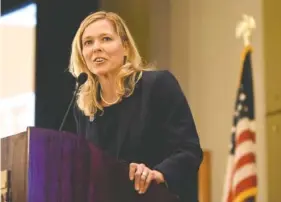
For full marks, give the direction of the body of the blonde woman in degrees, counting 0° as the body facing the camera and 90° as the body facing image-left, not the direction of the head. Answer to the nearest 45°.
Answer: approximately 45°

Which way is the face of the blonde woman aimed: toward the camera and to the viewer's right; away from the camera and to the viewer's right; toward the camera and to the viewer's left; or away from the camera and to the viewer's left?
toward the camera and to the viewer's left
